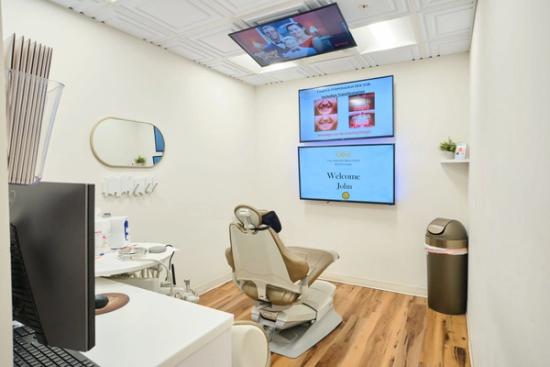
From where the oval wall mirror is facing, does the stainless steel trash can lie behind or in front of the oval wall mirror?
in front

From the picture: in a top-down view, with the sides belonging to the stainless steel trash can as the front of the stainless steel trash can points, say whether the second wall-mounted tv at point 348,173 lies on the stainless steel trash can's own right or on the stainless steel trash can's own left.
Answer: on the stainless steel trash can's own right

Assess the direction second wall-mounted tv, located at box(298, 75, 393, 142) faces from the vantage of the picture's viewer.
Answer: facing the viewer and to the left of the viewer

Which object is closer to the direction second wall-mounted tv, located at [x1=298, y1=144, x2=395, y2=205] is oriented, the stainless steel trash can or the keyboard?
the keyboard

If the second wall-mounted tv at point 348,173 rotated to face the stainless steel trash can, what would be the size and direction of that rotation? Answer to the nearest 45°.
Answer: approximately 90° to its left

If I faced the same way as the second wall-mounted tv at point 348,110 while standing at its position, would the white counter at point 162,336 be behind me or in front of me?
in front

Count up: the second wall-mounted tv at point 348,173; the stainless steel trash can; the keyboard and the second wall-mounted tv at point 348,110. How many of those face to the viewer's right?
0

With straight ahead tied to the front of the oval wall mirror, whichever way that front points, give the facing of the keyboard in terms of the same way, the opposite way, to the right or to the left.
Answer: to the right

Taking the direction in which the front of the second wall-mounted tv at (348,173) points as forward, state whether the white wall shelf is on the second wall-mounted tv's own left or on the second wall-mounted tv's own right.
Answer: on the second wall-mounted tv's own left

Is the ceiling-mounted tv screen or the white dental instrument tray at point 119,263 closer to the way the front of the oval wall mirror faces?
the ceiling-mounted tv screen

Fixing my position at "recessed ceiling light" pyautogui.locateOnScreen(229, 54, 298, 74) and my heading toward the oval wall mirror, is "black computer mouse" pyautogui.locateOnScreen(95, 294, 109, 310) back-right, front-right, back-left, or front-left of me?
front-left

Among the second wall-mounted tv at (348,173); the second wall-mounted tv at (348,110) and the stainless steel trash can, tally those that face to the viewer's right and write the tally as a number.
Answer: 0
